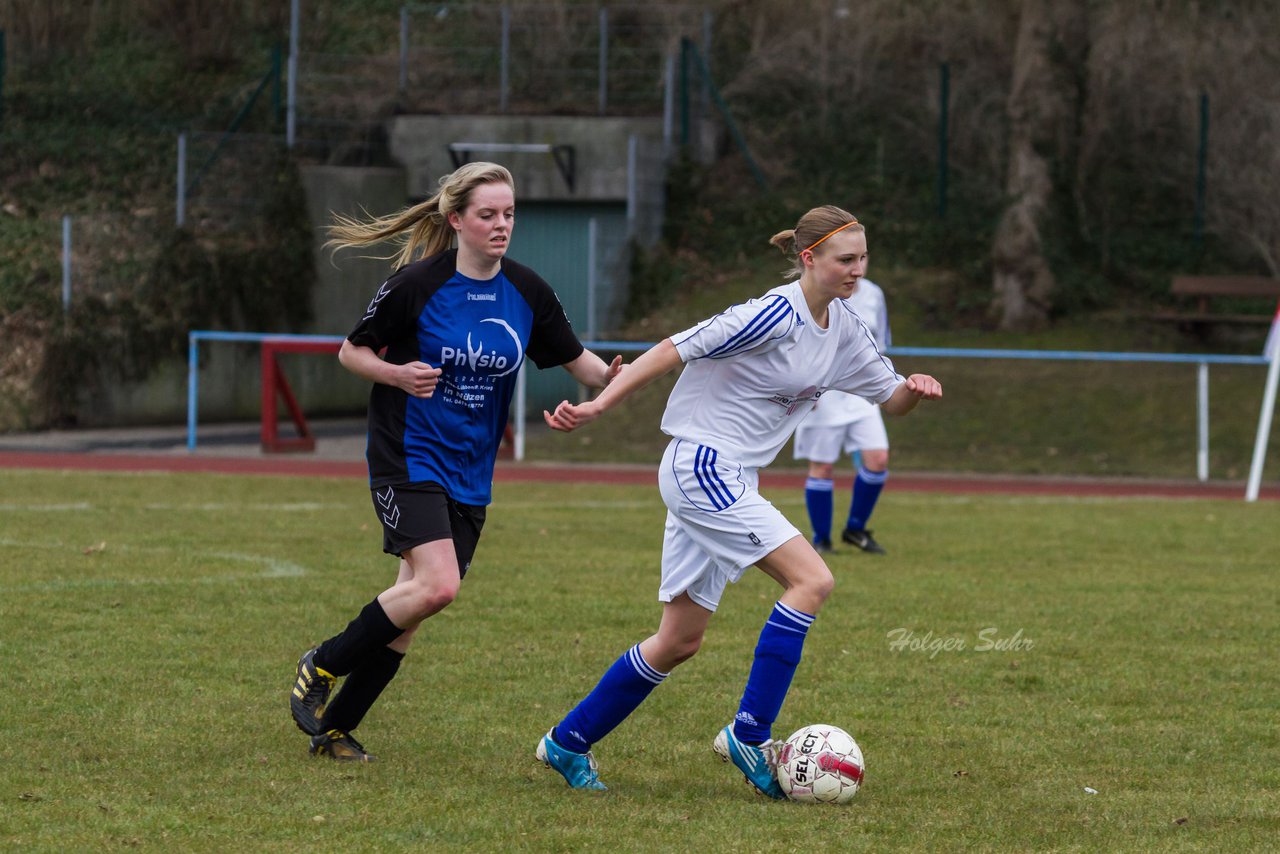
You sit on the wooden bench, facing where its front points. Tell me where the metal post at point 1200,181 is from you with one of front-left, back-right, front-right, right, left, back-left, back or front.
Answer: back

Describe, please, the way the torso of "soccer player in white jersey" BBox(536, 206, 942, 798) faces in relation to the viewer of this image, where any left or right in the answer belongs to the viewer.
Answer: facing the viewer and to the right of the viewer

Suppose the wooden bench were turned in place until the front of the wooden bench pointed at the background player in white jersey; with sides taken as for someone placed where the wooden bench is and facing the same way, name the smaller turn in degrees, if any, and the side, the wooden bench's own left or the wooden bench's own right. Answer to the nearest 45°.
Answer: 0° — it already faces them

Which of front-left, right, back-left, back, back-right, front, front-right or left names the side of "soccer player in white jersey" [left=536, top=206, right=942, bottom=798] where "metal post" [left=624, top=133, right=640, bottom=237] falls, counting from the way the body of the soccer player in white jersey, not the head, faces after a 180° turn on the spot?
front-right

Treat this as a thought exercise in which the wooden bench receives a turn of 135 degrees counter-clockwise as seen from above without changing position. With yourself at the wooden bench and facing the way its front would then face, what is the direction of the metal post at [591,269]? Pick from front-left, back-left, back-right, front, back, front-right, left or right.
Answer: back-left

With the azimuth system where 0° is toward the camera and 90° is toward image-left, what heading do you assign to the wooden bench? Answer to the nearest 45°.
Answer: approximately 0°

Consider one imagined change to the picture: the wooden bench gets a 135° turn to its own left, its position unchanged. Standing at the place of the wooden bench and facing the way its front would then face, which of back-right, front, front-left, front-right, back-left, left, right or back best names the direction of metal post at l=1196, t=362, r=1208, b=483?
back-right

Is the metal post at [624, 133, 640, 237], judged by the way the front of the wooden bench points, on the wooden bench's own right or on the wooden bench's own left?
on the wooden bench's own right

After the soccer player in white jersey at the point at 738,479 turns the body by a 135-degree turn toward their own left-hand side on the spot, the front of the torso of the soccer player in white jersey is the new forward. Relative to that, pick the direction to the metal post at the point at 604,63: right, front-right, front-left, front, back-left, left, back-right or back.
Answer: front

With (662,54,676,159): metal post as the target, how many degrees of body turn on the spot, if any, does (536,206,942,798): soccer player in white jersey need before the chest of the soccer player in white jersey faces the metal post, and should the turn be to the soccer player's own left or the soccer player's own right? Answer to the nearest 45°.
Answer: approximately 135° to the soccer player's own left

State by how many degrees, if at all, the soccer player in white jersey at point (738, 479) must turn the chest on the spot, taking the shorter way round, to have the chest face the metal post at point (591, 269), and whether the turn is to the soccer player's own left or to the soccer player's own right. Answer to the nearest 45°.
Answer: approximately 135° to the soccer player's own left
